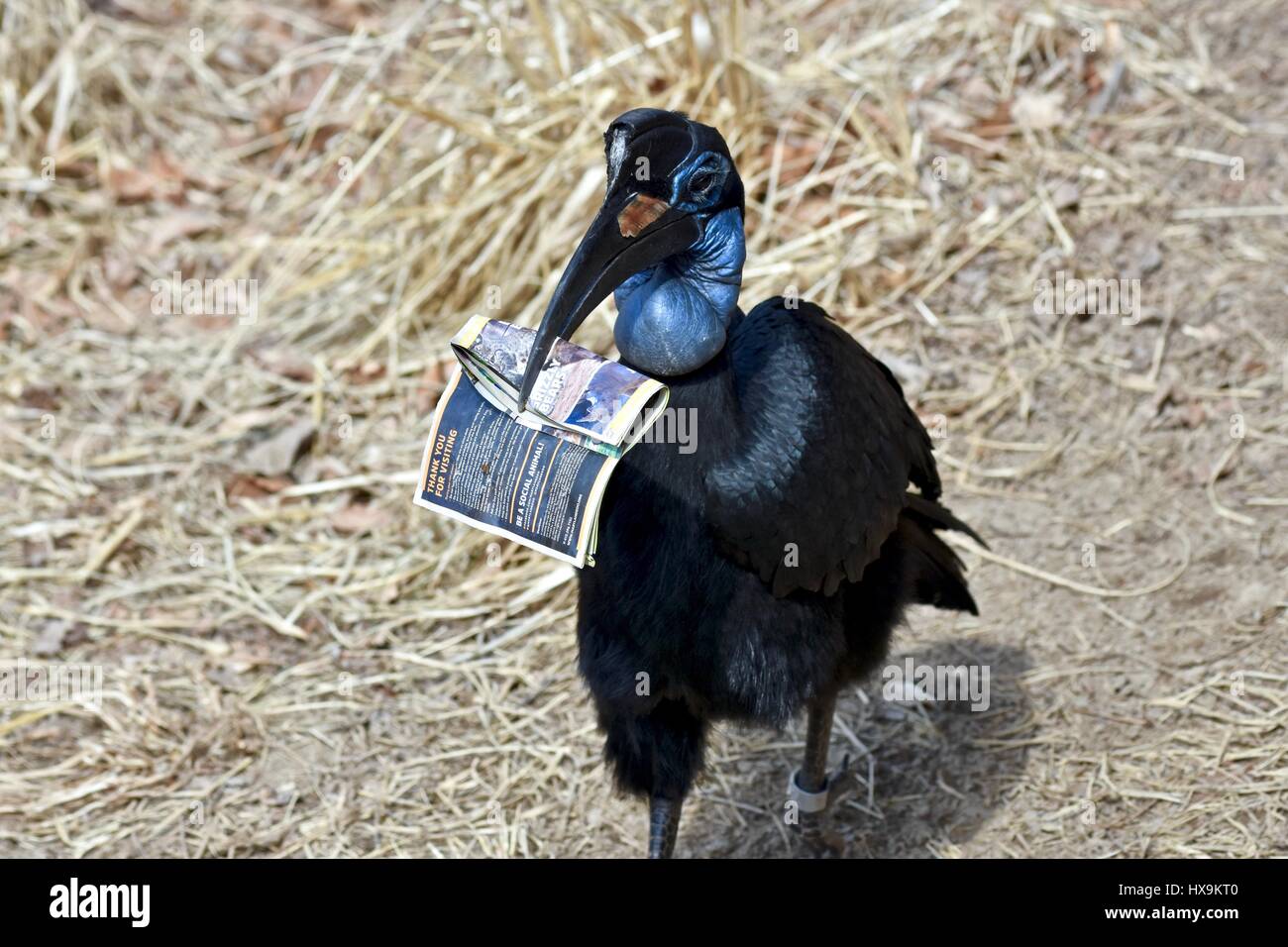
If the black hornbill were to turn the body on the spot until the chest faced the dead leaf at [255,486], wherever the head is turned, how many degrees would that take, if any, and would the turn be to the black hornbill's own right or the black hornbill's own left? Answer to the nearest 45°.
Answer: approximately 90° to the black hornbill's own right

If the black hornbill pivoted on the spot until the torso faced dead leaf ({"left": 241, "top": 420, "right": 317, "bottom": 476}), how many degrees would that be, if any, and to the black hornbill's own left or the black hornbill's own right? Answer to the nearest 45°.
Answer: approximately 90° to the black hornbill's own right

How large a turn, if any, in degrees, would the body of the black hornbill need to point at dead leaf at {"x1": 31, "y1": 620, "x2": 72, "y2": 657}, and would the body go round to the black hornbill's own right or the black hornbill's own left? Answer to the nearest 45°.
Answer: approximately 90° to the black hornbill's own right

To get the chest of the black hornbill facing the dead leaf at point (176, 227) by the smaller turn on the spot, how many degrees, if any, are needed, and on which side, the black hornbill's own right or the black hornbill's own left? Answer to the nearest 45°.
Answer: approximately 90° to the black hornbill's own right

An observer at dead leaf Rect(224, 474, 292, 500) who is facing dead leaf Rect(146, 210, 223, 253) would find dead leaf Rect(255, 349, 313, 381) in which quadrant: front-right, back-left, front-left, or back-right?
front-right

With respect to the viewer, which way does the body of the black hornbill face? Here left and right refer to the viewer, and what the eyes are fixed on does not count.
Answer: facing the viewer and to the left of the viewer
